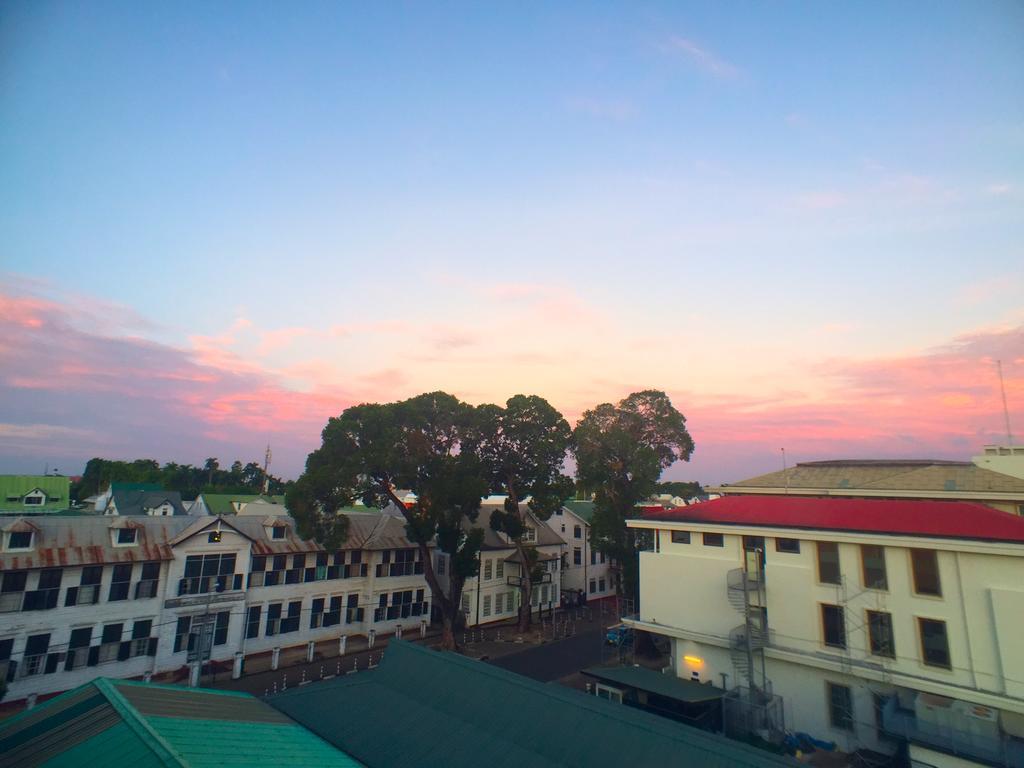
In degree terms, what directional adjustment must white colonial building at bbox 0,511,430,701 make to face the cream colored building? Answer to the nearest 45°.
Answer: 0° — it already faces it

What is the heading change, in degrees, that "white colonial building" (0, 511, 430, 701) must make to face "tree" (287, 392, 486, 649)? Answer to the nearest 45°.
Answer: approximately 45° to its left

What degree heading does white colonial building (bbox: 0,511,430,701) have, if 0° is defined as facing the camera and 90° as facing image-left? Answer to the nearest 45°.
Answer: approximately 315°

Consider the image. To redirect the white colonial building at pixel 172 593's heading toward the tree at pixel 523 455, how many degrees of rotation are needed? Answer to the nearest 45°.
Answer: approximately 45° to its left

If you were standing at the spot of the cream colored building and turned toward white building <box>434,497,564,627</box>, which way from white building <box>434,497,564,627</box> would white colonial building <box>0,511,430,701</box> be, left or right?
left

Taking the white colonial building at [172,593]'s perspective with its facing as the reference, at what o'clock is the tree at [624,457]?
The tree is roughly at 9 o'clock from the white colonial building.
